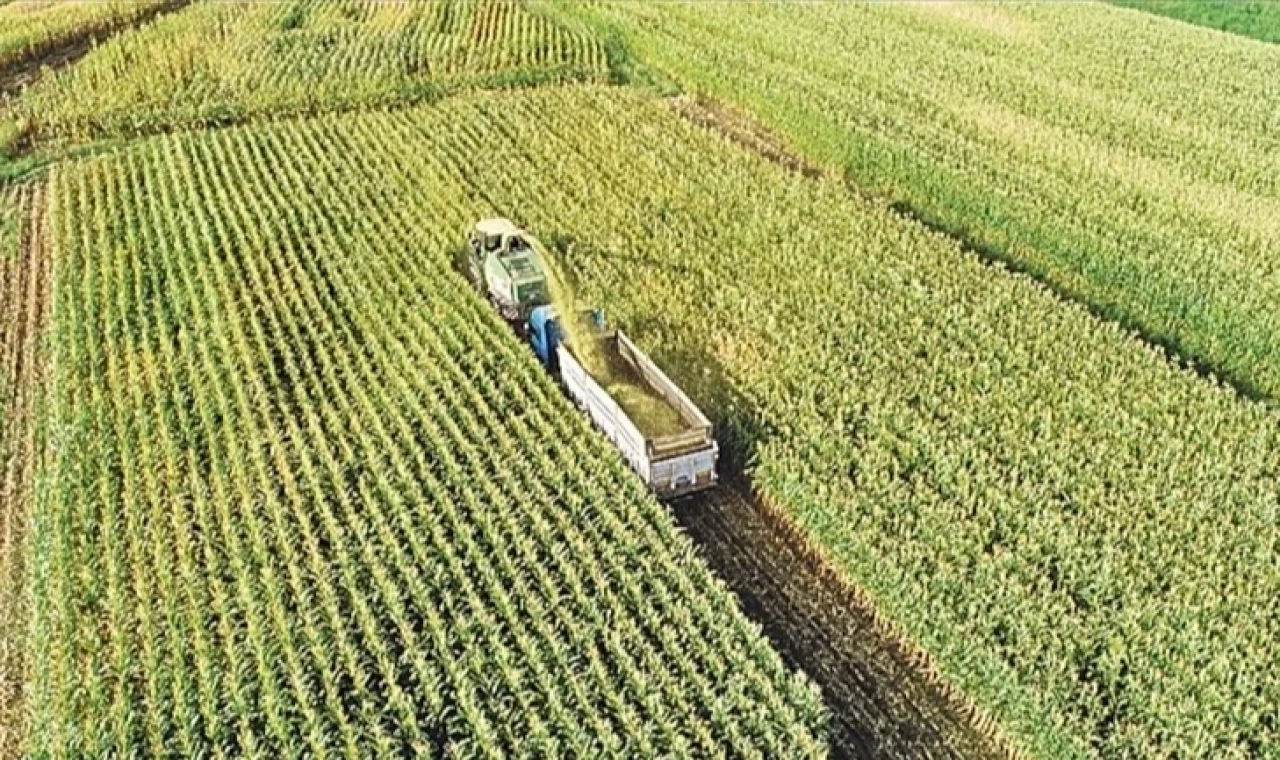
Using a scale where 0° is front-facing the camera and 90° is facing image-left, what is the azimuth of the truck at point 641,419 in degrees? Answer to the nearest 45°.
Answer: approximately 135°
